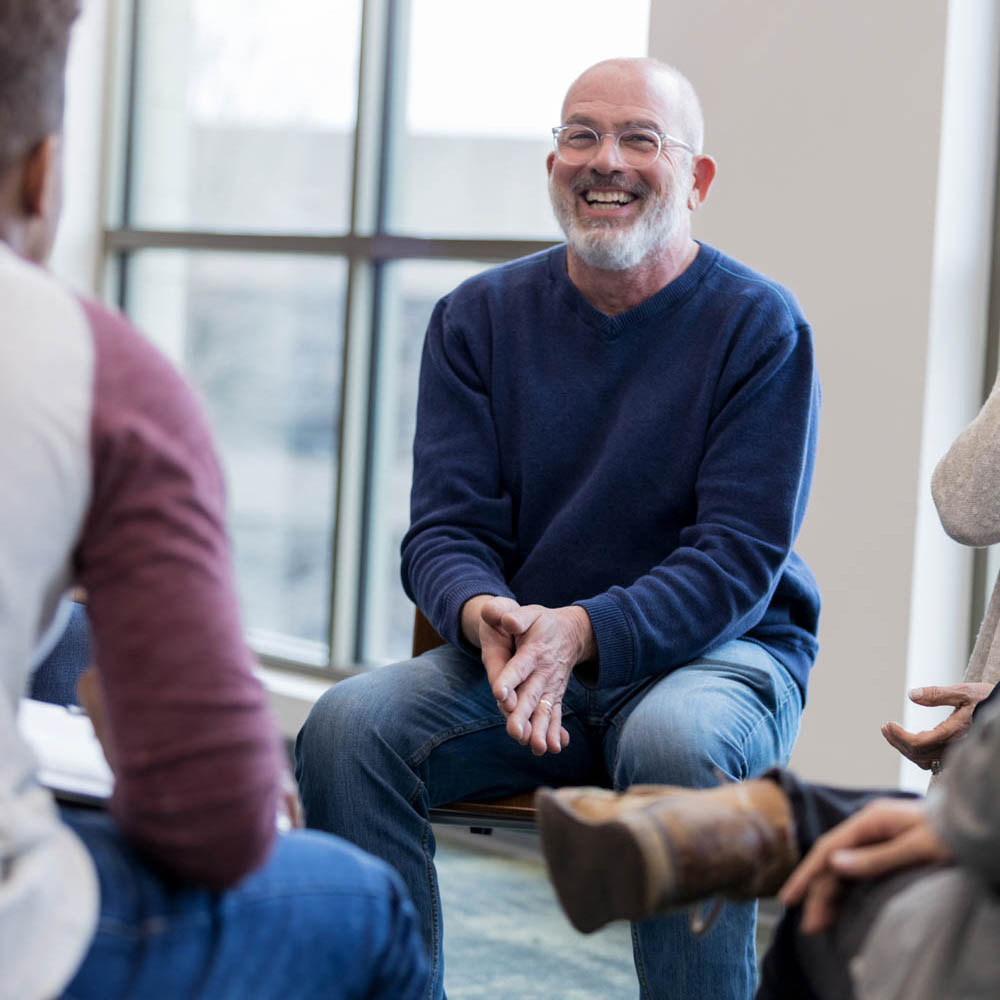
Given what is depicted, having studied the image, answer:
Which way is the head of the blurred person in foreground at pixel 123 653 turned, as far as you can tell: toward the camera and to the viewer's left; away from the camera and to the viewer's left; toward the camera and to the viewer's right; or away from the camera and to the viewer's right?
away from the camera and to the viewer's right

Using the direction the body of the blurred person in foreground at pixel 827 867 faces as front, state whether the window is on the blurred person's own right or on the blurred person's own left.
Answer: on the blurred person's own right

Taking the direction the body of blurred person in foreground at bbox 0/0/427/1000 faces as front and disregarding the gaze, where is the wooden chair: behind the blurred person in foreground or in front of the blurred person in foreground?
in front

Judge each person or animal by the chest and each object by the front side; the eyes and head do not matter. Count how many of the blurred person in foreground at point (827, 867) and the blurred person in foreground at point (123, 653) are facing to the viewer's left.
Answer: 1

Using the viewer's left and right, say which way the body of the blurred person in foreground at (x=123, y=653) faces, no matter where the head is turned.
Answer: facing away from the viewer and to the right of the viewer

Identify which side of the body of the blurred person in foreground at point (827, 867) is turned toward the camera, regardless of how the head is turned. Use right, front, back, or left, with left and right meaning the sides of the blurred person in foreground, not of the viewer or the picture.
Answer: left

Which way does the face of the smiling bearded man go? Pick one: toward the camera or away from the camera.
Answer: toward the camera

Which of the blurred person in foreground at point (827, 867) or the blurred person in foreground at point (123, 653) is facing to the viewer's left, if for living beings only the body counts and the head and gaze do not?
the blurred person in foreground at point (827, 867)
